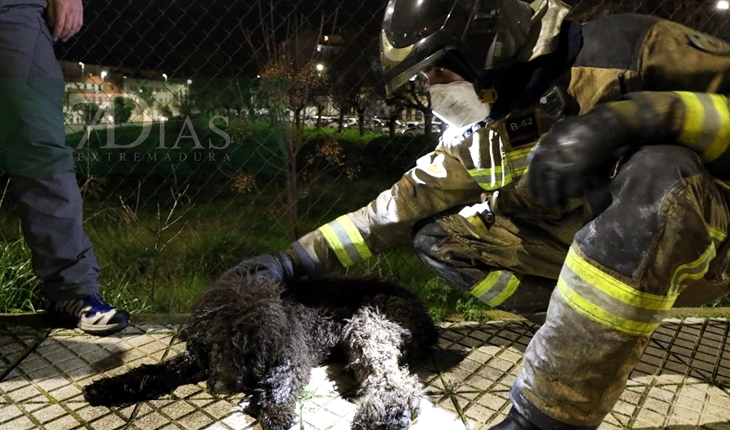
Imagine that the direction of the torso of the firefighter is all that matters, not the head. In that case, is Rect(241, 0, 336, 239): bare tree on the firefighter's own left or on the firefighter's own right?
on the firefighter's own right

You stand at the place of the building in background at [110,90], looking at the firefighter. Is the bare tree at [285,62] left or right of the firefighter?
left

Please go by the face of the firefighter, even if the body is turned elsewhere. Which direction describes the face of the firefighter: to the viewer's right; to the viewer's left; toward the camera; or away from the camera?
to the viewer's left

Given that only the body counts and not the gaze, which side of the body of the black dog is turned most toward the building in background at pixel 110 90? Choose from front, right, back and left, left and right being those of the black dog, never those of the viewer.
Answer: right

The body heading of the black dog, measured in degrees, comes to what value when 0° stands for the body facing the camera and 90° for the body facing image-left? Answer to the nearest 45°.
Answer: approximately 90°

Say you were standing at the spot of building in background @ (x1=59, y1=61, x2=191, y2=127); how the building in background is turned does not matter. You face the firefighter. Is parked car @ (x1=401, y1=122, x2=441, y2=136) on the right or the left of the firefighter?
left
